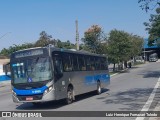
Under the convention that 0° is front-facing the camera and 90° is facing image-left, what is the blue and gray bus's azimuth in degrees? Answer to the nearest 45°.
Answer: approximately 45°
